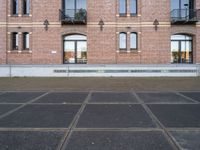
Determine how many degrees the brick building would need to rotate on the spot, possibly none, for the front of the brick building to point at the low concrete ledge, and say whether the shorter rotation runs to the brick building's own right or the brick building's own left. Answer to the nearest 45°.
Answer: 0° — it already faces it

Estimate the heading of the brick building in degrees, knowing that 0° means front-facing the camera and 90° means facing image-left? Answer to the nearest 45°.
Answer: approximately 0°
